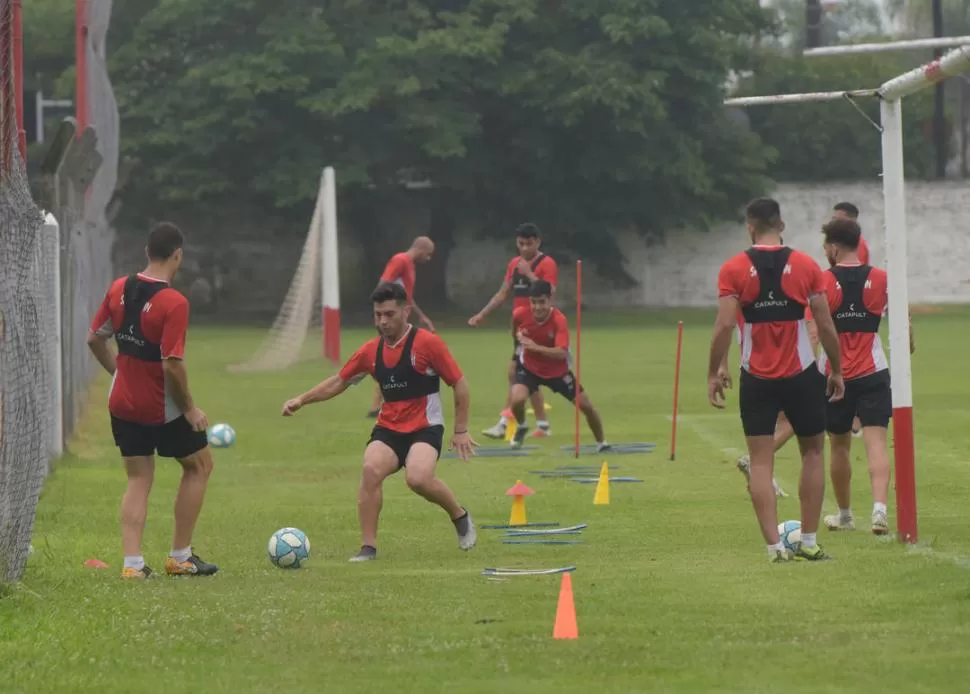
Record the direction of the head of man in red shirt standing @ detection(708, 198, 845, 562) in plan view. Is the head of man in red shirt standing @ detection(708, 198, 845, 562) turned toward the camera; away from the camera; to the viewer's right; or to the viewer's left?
away from the camera

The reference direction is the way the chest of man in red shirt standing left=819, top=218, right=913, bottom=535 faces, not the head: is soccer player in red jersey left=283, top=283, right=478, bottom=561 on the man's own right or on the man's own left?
on the man's own left

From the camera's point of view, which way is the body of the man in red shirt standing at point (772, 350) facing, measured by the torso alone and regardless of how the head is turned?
away from the camera

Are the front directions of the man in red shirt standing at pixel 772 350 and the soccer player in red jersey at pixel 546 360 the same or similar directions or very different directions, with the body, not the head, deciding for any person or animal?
very different directions

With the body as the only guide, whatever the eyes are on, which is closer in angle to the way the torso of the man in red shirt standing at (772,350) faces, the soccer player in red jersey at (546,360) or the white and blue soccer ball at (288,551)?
the soccer player in red jersey

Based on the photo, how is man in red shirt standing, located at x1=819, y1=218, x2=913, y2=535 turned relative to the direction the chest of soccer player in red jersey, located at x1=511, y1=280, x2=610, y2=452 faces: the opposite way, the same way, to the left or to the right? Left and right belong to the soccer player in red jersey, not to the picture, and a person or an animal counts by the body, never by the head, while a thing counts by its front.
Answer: the opposite way

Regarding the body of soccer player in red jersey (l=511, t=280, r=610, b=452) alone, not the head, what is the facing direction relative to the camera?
toward the camera

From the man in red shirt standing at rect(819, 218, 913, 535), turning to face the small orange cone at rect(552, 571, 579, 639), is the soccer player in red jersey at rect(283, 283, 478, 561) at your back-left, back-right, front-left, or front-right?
front-right

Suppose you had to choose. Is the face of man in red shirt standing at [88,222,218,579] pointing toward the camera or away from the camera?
away from the camera

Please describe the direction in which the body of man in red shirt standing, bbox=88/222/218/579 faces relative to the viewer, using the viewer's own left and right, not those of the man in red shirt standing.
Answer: facing away from the viewer and to the right of the viewer

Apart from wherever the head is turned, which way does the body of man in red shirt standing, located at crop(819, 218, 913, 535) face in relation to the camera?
away from the camera

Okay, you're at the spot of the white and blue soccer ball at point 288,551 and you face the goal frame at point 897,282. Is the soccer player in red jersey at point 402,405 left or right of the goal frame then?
left

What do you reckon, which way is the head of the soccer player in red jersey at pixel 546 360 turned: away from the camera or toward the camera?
toward the camera
